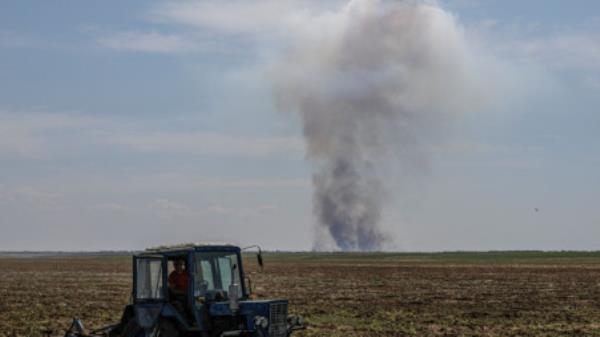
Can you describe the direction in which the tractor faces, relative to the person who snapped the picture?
facing the viewer and to the right of the viewer
